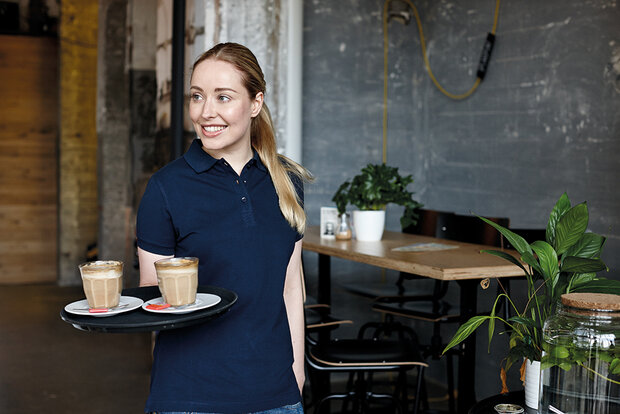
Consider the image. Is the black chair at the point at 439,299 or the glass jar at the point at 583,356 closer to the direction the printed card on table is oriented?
the glass jar

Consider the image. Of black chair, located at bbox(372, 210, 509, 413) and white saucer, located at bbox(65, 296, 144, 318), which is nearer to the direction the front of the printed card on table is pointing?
the white saucer

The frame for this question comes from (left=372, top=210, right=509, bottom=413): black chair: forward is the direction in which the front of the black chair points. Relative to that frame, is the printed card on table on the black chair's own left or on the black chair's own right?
on the black chair's own right
